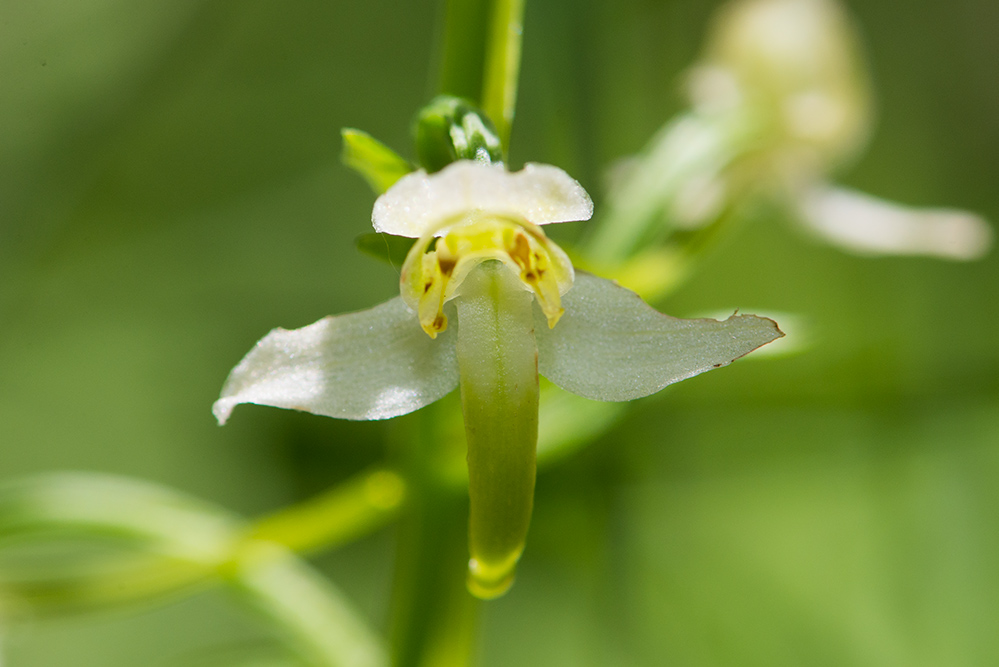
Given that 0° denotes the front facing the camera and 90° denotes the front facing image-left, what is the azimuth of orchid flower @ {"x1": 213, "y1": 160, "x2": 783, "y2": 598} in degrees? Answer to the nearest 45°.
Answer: approximately 0°
